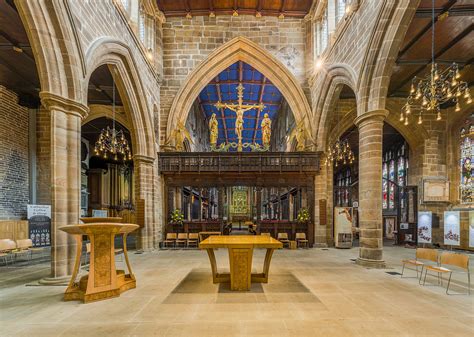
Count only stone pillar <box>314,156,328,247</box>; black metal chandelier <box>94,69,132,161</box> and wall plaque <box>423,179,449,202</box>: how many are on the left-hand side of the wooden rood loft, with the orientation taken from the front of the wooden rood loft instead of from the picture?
2

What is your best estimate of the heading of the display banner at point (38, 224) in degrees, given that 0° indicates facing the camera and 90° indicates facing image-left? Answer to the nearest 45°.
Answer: approximately 0°

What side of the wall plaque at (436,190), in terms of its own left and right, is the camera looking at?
front

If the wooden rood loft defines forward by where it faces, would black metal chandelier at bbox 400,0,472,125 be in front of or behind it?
in front

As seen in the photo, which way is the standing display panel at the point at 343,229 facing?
toward the camera

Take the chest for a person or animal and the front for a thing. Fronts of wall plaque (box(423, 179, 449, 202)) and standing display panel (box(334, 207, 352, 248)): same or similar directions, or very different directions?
same or similar directions

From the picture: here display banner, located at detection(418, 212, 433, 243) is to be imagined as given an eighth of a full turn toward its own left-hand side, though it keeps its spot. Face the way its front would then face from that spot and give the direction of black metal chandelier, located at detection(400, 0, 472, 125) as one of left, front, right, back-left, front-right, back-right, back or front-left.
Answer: front-right

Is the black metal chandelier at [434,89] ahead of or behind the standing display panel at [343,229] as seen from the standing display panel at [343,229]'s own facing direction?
ahead

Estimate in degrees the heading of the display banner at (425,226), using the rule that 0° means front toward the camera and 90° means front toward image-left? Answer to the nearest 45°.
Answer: approximately 0°

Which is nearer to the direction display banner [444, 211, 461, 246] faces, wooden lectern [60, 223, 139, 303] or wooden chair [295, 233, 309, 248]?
the wooden lectern

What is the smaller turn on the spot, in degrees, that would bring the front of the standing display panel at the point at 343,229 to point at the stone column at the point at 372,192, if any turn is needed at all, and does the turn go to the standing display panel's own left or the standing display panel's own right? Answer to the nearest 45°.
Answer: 0° — it already faces it

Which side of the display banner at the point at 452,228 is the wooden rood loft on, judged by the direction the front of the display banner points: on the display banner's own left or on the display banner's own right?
on the display banner's own right

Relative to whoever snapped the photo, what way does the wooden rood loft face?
facing the viewer
